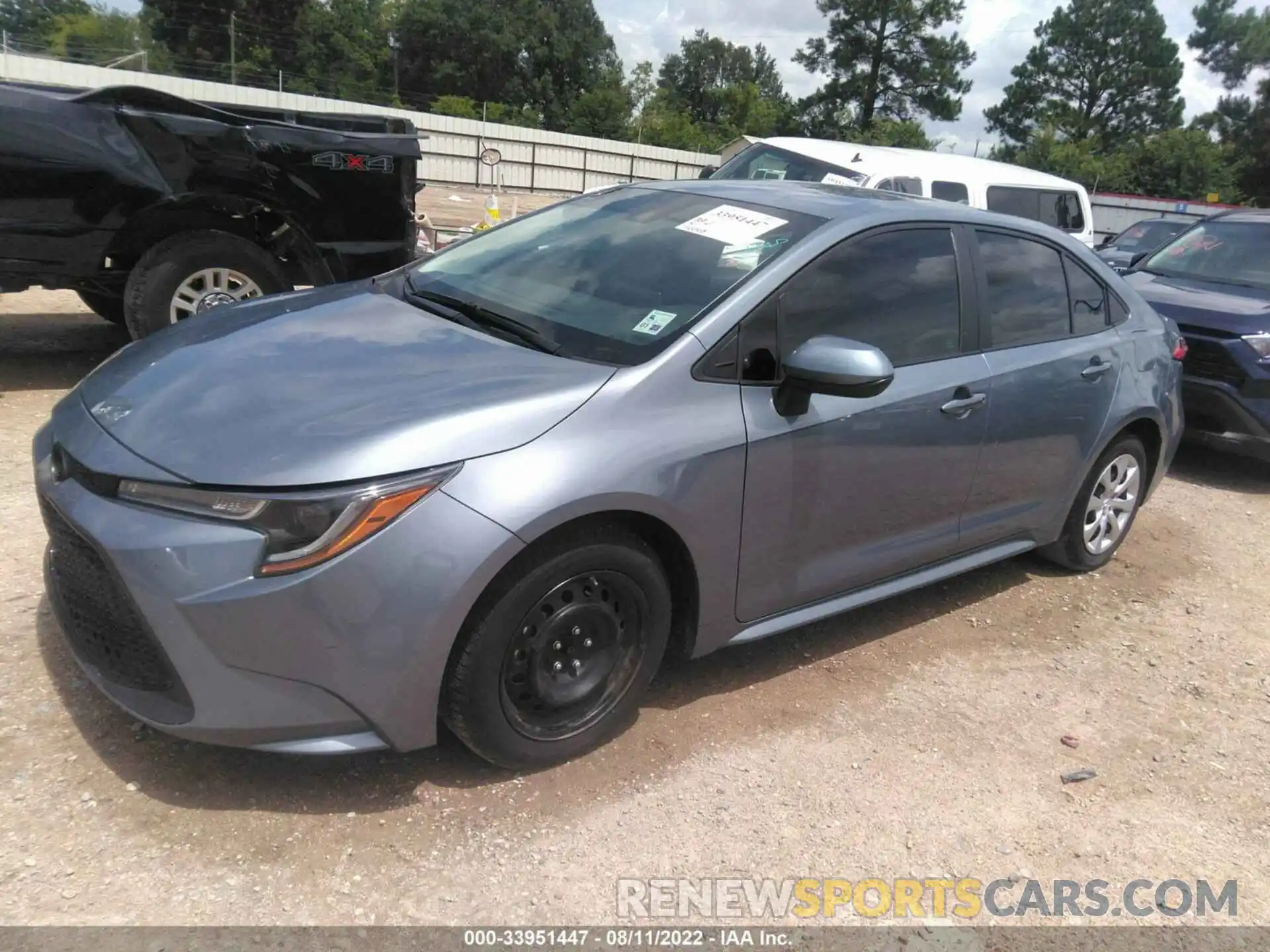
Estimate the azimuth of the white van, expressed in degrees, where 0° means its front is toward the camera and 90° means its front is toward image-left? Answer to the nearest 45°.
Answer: approximately 45°

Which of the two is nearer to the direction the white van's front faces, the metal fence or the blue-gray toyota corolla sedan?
the blue-gray toyota corolla sedan

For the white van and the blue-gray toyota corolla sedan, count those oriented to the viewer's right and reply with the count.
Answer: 0

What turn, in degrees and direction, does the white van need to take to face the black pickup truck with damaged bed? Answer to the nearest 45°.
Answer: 0° — it already faces it

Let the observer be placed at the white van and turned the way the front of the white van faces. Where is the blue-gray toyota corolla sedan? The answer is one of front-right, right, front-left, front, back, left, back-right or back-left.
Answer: front-left

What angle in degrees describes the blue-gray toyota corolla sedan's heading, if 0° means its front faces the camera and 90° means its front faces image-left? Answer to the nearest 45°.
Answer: approximately 45°

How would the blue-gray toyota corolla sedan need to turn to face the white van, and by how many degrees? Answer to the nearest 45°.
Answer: approximately 135° to its right

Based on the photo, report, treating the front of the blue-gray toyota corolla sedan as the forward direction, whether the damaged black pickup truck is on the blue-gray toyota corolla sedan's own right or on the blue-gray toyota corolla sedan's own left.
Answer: on the blue-gray toyota corolla sedan's own right

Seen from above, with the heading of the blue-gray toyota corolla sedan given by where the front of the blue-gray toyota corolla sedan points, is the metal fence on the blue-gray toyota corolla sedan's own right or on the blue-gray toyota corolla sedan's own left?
on the blue-gray toyota corolla sedan's own right
